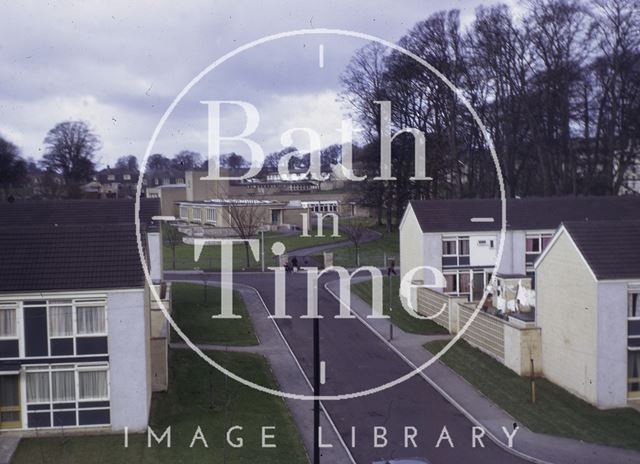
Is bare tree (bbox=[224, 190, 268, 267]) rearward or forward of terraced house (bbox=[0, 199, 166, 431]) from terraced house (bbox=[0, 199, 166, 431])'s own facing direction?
rearward

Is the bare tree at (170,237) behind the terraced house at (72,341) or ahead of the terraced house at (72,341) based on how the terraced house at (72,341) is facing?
behind

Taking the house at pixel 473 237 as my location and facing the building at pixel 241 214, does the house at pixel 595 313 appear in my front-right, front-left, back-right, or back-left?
back-left

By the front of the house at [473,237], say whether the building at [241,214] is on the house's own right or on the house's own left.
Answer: on the house's own right

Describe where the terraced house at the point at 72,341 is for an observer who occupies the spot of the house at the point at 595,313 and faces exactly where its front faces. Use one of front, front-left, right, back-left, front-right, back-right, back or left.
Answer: right

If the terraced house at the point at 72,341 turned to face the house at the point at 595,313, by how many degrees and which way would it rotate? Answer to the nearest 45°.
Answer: approximately 90° to its left

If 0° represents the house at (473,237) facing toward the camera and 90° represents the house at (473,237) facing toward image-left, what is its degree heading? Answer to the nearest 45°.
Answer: approximately 0°

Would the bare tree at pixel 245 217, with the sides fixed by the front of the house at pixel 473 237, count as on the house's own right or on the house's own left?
on the house's own right
